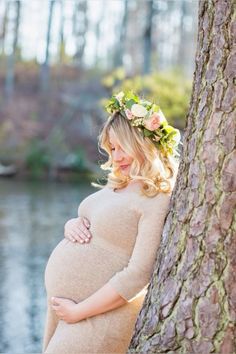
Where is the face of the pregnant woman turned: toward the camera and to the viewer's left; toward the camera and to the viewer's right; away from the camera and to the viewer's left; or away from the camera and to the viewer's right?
toward the camera and to the viewer's left

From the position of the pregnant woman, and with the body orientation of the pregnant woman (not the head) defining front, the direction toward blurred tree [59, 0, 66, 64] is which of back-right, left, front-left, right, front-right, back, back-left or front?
back-right

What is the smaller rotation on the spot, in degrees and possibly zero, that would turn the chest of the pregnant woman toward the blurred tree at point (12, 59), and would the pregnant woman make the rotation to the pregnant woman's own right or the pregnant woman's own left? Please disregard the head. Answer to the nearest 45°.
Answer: approximately 135° to the pregnant woman's own right

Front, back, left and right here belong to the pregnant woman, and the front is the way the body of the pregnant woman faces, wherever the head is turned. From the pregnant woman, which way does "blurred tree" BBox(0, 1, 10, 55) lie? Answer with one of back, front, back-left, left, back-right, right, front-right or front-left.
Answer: back-right

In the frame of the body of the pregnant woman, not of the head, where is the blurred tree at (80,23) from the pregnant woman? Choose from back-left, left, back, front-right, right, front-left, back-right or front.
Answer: back-right

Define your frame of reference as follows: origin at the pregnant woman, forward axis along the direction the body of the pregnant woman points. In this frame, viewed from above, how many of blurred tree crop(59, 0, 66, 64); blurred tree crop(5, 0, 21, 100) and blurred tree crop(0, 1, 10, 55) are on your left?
0

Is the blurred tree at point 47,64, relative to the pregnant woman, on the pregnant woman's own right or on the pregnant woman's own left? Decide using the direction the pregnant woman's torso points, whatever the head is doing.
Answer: on the pregnant woman's own right
